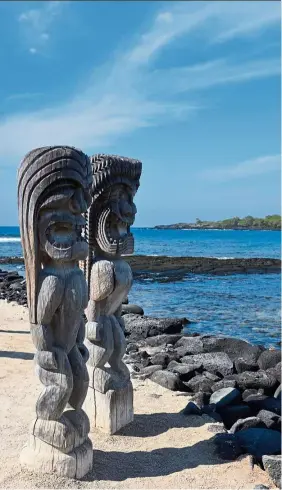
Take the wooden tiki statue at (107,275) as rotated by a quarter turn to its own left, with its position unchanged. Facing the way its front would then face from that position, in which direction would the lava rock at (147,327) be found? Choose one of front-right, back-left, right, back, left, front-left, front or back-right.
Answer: front-left

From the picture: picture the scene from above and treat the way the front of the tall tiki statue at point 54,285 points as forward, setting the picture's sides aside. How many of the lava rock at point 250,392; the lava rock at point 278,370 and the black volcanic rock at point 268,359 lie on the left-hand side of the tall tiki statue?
3

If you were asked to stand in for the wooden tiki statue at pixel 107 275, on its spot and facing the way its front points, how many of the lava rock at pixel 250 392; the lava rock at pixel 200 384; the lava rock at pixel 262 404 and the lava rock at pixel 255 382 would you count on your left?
4

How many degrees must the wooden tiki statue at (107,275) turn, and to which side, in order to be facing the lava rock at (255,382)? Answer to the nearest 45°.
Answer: approximately 90° to its left

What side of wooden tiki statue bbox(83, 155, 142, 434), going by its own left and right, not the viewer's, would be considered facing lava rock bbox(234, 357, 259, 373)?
left

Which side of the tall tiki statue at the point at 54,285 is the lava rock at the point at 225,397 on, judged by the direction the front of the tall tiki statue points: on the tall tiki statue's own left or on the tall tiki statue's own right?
on the tall tiki statue's own left

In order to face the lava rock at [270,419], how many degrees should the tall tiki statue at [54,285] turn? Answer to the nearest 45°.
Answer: approximately 90° to its left

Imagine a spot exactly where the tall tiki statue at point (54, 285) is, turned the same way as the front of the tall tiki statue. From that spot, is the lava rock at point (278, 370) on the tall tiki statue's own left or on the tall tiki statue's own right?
on the tall tiki statue's own left

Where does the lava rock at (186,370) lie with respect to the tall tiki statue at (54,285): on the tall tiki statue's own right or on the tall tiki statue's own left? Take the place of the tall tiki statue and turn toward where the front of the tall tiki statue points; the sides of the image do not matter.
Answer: on the tall tiki statue's own left

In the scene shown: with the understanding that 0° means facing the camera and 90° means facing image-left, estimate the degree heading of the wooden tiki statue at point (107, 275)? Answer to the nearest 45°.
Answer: approximately 315°

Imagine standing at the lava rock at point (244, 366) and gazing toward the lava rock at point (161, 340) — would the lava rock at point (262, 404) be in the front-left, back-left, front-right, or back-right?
back-left

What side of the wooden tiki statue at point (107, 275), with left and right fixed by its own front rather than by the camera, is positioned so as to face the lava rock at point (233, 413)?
front

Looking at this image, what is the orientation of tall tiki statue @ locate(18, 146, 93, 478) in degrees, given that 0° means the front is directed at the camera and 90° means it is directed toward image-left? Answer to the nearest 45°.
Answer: approximately 315°
